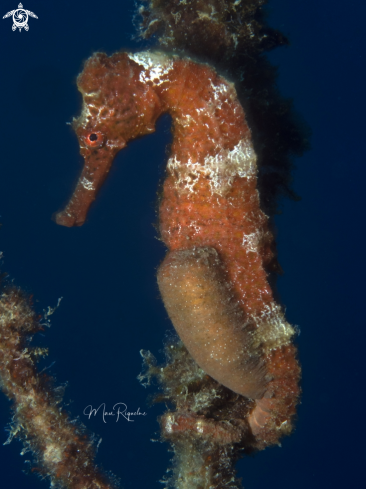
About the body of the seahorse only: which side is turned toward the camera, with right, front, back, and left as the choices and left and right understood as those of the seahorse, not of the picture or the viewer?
left
